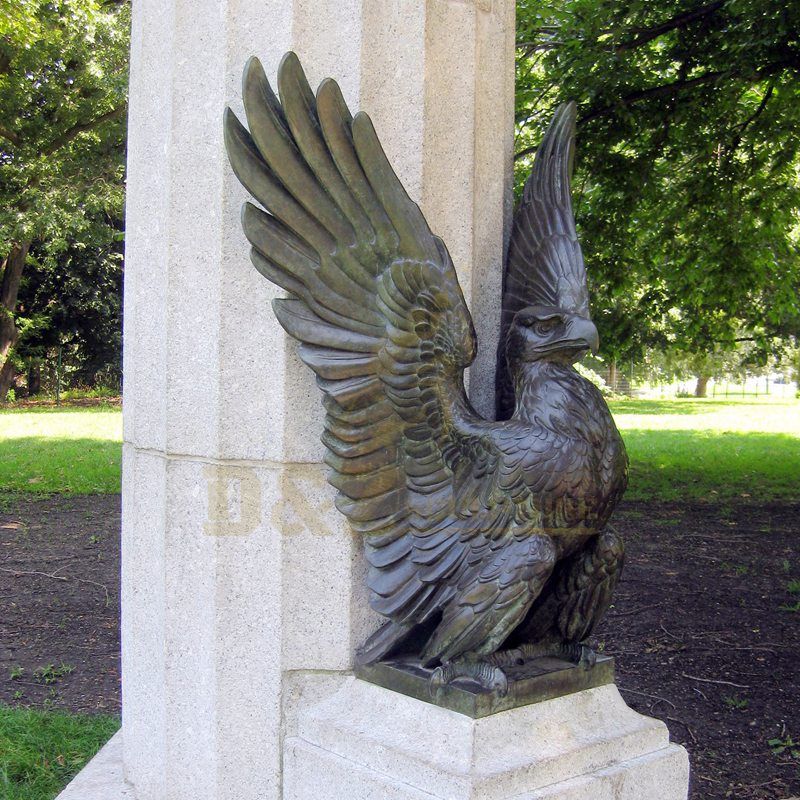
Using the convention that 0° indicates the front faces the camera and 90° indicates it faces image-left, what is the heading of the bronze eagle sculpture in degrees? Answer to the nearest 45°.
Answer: approximately 315°
